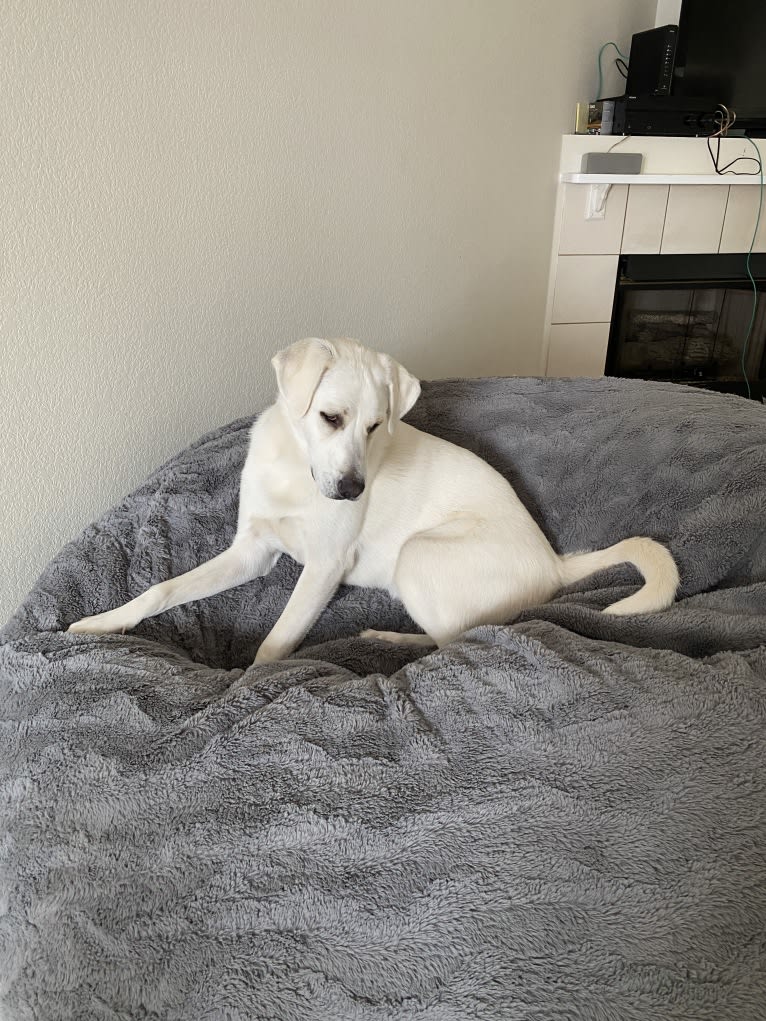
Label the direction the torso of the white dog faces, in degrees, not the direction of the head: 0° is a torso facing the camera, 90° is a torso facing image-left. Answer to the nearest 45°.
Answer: approximately 45°

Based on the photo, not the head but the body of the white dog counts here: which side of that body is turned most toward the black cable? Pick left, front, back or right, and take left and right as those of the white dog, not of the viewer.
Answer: back

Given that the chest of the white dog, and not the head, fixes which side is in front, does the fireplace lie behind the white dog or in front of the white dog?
behind

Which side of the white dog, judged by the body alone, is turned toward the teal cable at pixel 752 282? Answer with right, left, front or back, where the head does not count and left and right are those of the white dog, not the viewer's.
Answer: back
